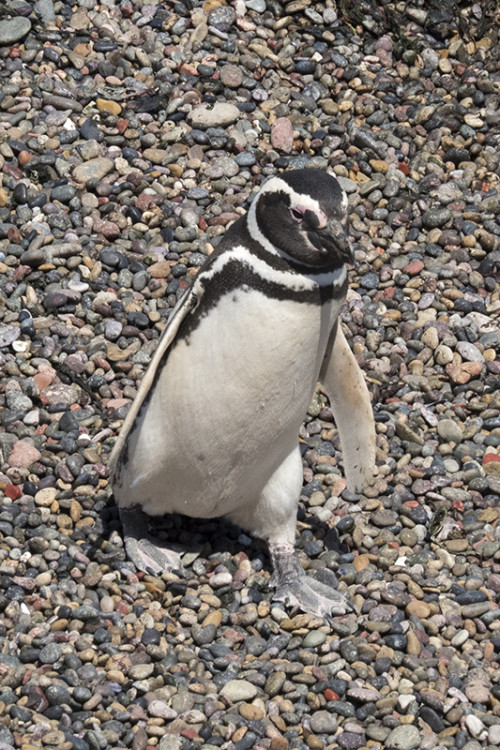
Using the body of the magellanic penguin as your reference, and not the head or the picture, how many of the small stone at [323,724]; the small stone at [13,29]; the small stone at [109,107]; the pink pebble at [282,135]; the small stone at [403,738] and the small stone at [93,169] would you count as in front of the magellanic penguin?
2

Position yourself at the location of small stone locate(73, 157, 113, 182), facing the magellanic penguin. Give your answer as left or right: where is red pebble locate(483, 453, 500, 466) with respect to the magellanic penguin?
left

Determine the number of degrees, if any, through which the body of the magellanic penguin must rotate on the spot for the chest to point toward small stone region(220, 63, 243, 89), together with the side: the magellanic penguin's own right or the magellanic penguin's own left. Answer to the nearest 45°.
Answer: approximately 135° to the magellanic penguin's own left

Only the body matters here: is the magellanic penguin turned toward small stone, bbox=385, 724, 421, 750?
yes

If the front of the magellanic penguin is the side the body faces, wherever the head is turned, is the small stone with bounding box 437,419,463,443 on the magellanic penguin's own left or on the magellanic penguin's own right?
on the magellanic penguin's own left

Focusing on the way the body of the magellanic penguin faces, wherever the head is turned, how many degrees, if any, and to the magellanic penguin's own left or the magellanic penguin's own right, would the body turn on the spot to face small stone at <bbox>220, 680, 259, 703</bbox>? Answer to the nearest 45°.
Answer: approximately 45° to the magellanic penguin's own right

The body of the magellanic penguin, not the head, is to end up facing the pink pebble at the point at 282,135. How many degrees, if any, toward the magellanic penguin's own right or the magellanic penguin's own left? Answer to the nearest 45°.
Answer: approximately 135° to the magellanic penguin's own left

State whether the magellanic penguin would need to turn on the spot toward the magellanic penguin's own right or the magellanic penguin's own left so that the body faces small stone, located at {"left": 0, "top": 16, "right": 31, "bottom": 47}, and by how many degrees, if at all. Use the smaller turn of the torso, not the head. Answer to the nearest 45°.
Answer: approximately 180°

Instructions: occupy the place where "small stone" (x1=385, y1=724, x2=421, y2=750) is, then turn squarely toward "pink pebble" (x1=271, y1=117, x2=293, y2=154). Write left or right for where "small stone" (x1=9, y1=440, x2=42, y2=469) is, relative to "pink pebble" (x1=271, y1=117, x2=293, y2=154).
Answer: left

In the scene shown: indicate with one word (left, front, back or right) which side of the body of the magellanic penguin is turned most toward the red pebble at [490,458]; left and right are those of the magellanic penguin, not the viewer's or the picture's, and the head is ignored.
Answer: left

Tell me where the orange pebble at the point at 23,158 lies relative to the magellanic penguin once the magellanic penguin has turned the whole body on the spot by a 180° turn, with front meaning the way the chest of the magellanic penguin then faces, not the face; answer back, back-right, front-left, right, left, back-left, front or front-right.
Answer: front

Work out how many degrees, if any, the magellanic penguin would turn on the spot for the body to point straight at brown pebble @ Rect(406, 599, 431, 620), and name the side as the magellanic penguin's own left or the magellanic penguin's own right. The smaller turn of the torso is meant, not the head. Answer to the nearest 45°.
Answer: approximately 45° to the magellanic penguin's own left

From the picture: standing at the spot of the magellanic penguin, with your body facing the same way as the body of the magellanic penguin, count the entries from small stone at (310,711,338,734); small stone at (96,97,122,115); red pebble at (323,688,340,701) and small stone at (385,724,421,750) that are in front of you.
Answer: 3

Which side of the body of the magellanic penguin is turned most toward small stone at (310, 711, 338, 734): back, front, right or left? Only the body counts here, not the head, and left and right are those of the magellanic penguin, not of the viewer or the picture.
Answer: front

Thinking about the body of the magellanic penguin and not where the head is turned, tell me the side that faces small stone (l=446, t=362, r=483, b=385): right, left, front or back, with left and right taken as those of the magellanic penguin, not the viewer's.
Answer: left

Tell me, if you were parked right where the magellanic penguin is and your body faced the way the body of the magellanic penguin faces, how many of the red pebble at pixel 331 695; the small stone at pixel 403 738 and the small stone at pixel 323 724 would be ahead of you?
3
